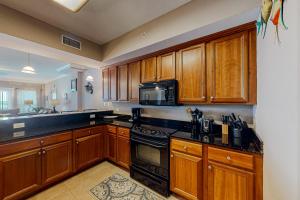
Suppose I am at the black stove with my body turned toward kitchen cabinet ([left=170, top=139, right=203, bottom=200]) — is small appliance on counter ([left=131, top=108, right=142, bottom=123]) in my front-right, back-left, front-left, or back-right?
back-left

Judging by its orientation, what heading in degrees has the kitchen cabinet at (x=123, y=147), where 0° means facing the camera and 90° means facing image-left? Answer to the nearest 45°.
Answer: approximately 45°

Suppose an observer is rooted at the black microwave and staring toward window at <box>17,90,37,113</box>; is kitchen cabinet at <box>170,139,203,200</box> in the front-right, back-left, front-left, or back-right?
back-left

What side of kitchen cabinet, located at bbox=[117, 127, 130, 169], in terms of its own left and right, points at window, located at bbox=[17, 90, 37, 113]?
right

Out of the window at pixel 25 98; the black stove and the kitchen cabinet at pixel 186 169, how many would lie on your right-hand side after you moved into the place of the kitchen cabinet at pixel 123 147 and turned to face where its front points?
1
